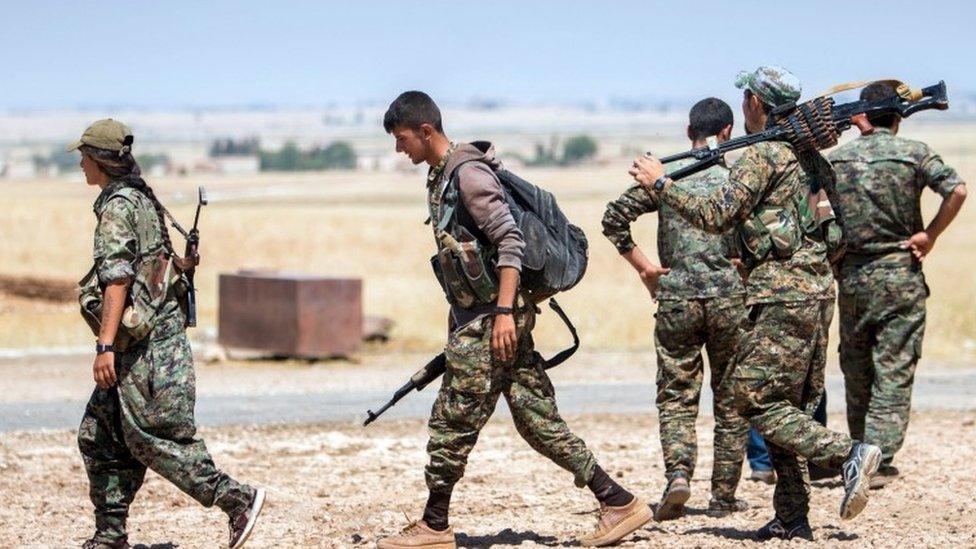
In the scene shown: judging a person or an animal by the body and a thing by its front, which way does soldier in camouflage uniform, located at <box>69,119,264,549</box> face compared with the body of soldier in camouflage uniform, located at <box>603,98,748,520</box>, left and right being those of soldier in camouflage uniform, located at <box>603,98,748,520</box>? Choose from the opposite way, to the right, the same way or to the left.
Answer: to the left

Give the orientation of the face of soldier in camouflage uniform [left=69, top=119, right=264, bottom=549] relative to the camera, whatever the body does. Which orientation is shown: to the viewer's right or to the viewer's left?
to the viewer's left

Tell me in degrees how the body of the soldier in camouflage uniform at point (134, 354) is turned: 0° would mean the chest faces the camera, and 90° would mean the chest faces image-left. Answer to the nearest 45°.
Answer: approximately 90°

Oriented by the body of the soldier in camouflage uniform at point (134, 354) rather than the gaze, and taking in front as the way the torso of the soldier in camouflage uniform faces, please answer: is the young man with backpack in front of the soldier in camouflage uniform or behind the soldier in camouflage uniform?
behind

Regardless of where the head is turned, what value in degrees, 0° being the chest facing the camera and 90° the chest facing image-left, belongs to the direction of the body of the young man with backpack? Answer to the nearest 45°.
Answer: approximately 90°

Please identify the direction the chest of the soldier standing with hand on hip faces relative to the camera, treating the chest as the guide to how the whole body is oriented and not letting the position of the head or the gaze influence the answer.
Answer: away from the camera

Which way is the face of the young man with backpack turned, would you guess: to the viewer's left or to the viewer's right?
to the viewer's left

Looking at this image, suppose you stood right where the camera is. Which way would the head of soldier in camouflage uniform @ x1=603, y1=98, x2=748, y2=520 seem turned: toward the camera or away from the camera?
away from the camera

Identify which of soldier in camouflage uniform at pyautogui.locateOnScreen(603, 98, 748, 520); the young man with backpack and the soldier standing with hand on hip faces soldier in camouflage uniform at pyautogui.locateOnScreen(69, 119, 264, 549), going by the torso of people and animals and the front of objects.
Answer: the young man with backpack

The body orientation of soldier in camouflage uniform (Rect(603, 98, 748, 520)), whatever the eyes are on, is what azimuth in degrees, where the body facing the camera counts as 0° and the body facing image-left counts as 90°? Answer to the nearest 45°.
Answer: approximately 180°

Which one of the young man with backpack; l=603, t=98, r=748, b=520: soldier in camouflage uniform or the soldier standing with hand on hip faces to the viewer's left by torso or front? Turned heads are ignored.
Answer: the young man with backpack
